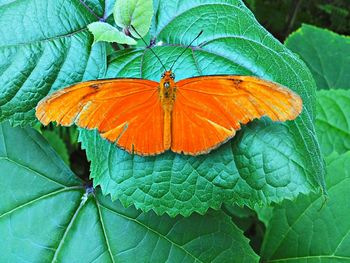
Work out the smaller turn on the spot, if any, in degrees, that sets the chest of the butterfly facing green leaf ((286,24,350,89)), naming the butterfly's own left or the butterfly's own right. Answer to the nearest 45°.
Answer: approximately 45° to the butterfly's own right

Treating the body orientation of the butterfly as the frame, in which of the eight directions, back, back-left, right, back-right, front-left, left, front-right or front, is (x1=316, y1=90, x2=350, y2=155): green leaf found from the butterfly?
front-right

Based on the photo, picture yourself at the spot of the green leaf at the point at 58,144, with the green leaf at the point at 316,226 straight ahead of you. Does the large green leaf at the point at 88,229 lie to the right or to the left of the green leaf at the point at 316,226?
right

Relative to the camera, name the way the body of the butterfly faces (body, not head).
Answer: away from the camera
